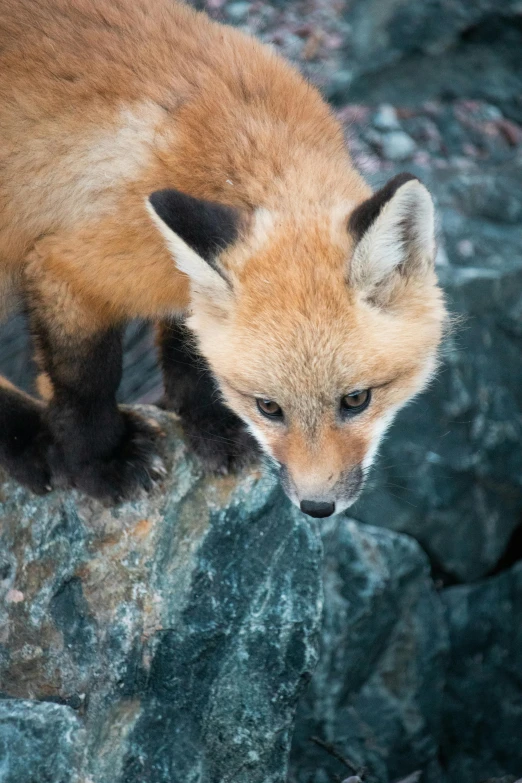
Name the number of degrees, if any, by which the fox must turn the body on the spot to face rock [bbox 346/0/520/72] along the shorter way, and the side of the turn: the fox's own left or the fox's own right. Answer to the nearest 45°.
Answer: approximately 135° to the fox's own left

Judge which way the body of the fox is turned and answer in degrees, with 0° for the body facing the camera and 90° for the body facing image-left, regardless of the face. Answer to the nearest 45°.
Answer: approximately 315°

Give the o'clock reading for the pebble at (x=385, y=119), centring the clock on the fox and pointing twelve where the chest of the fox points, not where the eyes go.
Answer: The pebble is roughly at 8 o'clock from the fox.

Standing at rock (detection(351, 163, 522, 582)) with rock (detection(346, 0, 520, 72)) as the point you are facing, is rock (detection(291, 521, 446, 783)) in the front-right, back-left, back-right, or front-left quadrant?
back-left

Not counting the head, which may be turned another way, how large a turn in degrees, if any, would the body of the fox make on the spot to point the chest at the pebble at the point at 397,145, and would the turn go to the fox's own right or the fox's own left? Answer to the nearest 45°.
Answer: approximately 135° to the fox's own left

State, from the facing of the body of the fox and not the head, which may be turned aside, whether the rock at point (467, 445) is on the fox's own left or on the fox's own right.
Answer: on the fox's own left

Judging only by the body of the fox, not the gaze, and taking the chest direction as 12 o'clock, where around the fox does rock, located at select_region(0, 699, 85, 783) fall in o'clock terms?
The rock is roughly at 2 o'clock from the fox.
